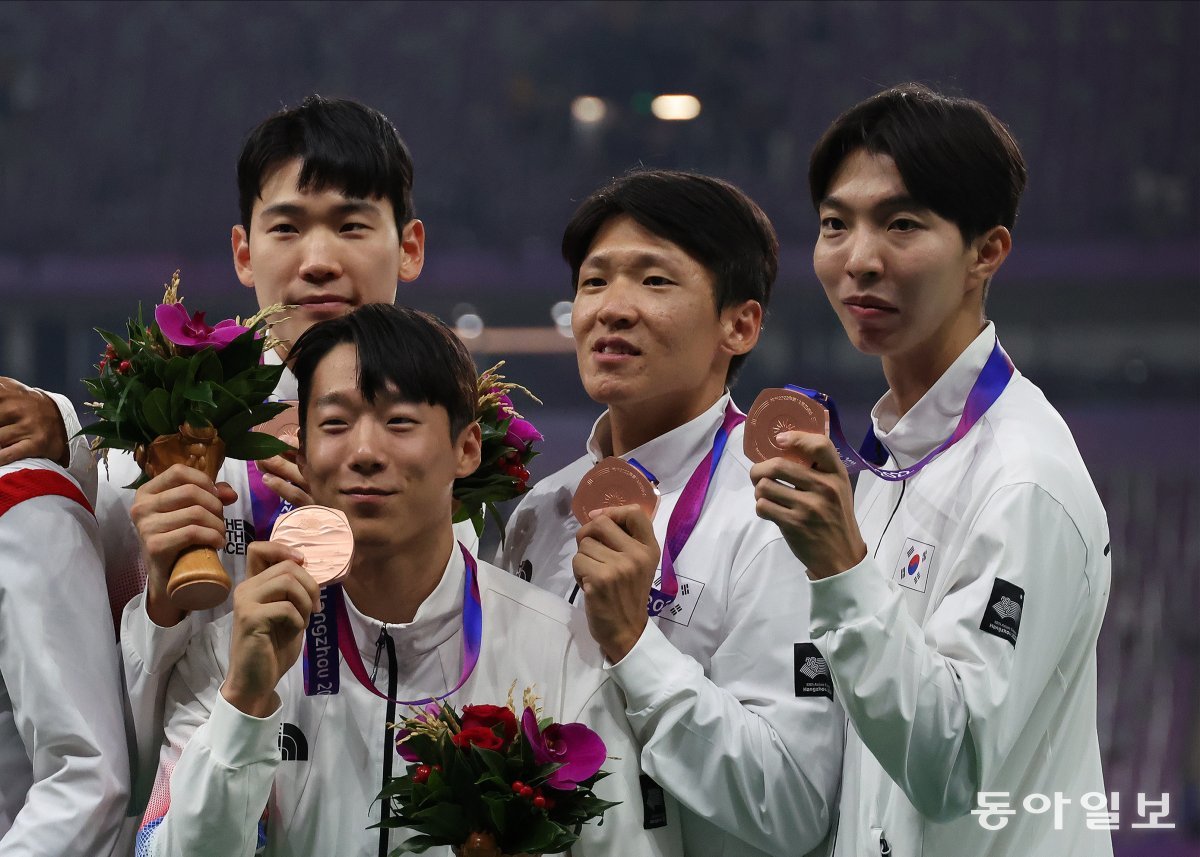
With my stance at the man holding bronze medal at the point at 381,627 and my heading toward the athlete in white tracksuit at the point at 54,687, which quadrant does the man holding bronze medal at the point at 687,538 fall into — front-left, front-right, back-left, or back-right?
back-right

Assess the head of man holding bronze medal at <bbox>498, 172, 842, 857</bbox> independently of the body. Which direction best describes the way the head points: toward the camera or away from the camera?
toward the camera

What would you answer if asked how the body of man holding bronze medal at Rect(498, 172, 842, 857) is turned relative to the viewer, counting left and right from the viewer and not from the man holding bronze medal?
facing the viewer and to the left of the viewer

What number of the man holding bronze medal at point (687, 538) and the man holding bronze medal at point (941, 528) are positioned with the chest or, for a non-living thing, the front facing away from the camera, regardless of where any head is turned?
0

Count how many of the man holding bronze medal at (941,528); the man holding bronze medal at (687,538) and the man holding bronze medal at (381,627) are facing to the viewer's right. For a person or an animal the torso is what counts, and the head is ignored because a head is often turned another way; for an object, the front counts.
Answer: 0

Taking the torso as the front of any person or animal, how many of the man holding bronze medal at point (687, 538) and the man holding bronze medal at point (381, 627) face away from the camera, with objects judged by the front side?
0

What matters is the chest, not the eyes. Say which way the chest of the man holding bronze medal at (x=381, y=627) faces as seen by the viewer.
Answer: toward the camera

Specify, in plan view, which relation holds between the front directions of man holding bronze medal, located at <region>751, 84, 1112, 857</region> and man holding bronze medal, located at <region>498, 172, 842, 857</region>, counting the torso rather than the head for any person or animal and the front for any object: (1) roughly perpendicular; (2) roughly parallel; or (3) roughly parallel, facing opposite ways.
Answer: roughly parallel

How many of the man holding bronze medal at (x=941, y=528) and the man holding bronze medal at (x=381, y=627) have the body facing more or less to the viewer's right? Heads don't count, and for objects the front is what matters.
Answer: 0

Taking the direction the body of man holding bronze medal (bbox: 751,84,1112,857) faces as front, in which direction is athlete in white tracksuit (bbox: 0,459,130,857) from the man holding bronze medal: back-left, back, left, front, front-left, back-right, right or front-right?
front-right

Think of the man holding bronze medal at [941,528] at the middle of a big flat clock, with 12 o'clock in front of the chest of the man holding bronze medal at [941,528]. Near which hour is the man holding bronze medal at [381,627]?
the man holding bronze medal at [381,627] is roughly at 1 o'clock from the man holding bronze medal at [941,528].

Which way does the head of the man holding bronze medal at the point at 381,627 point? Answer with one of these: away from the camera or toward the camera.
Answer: toward the camera

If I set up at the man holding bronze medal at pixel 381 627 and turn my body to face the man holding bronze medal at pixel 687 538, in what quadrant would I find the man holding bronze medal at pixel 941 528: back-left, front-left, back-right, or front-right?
front-right
